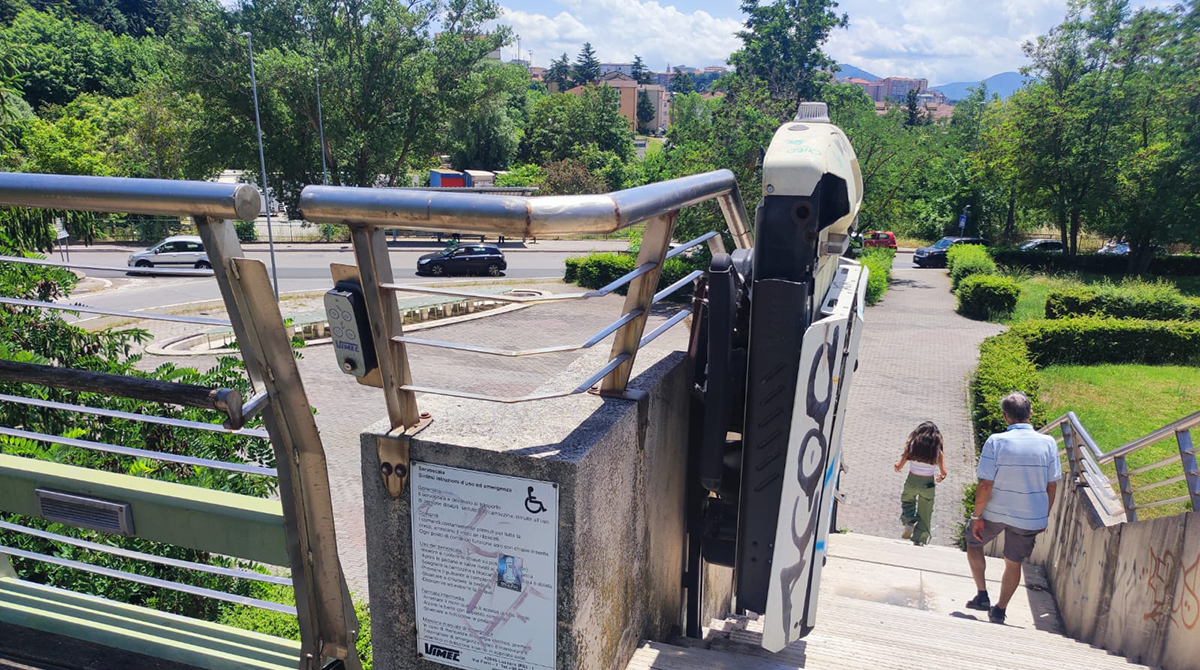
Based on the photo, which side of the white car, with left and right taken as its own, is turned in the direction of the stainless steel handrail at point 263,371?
left

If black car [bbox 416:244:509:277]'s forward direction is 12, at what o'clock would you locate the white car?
The white car is roughly at 12 o'clock from the black car.

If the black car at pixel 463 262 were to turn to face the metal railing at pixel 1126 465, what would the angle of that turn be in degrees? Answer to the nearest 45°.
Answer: approximately 90° to its left

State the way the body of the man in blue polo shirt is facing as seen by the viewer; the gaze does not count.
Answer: away from the camera

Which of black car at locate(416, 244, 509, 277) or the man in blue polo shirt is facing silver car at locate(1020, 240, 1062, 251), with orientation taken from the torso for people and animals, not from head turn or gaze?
the man in blue polo shirt

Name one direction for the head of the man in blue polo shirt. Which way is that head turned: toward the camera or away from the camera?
away from the camera

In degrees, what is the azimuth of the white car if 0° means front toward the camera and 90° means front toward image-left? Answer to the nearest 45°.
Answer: approximately 90°

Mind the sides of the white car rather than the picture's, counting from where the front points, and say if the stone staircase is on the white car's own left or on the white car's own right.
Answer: on the white car's own left

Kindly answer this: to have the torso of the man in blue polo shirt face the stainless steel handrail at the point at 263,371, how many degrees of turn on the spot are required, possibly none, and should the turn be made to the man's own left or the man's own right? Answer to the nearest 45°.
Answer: approximately 180°

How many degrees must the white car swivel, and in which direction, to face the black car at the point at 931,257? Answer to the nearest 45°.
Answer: approximately 180°
